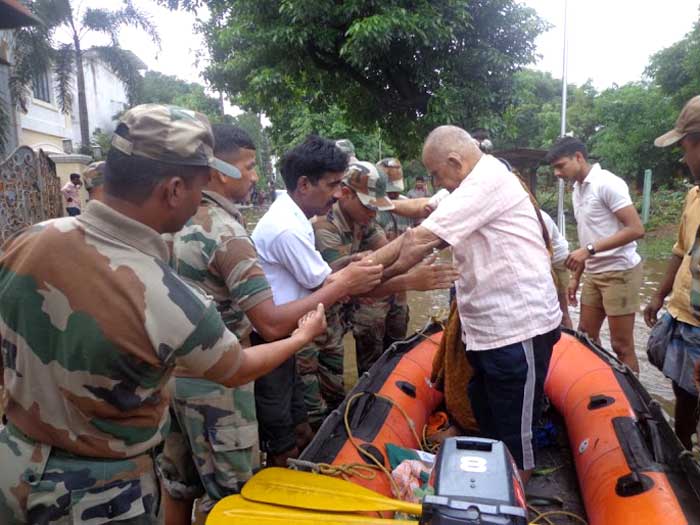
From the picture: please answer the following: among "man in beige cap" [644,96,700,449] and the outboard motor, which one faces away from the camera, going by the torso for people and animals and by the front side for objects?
the outboard motor

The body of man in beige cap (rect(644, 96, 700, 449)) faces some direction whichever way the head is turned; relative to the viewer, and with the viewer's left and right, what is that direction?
facing to the left of the viewer

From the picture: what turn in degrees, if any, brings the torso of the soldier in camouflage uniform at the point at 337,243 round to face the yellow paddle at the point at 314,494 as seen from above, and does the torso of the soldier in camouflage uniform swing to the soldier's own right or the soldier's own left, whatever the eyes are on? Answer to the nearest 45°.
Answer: approximately 45° to the soldier's own right

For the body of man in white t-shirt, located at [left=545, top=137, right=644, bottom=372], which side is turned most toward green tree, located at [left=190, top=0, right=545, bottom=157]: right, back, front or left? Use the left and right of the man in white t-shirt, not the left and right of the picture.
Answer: right

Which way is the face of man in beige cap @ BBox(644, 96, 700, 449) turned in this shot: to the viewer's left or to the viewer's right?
to the viewer's left

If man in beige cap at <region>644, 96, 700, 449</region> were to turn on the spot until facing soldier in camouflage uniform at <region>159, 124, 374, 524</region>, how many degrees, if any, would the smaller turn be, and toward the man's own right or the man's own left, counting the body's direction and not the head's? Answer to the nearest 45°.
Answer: approximately 45° to the man's own left

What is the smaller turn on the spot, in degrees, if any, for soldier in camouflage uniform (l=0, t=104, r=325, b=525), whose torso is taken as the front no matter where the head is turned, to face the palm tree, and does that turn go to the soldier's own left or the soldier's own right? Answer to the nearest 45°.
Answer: approximately 45° to the soldier's own left

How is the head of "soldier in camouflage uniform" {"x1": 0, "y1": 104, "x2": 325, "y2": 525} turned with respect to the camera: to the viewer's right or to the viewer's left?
to the viewer's right

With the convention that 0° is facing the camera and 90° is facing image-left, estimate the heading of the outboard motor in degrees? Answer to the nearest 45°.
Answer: approximately 180°

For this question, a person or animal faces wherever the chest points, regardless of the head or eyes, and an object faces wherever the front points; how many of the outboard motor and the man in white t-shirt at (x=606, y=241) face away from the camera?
1

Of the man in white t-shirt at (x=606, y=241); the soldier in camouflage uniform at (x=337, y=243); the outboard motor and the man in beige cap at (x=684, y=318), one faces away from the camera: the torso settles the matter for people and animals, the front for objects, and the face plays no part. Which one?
the outboard motor

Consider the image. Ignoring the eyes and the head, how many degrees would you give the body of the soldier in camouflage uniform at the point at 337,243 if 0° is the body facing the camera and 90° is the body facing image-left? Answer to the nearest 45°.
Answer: approximately 315°

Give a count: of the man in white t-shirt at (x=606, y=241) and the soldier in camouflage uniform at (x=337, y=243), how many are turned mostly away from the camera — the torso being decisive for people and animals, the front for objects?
0
